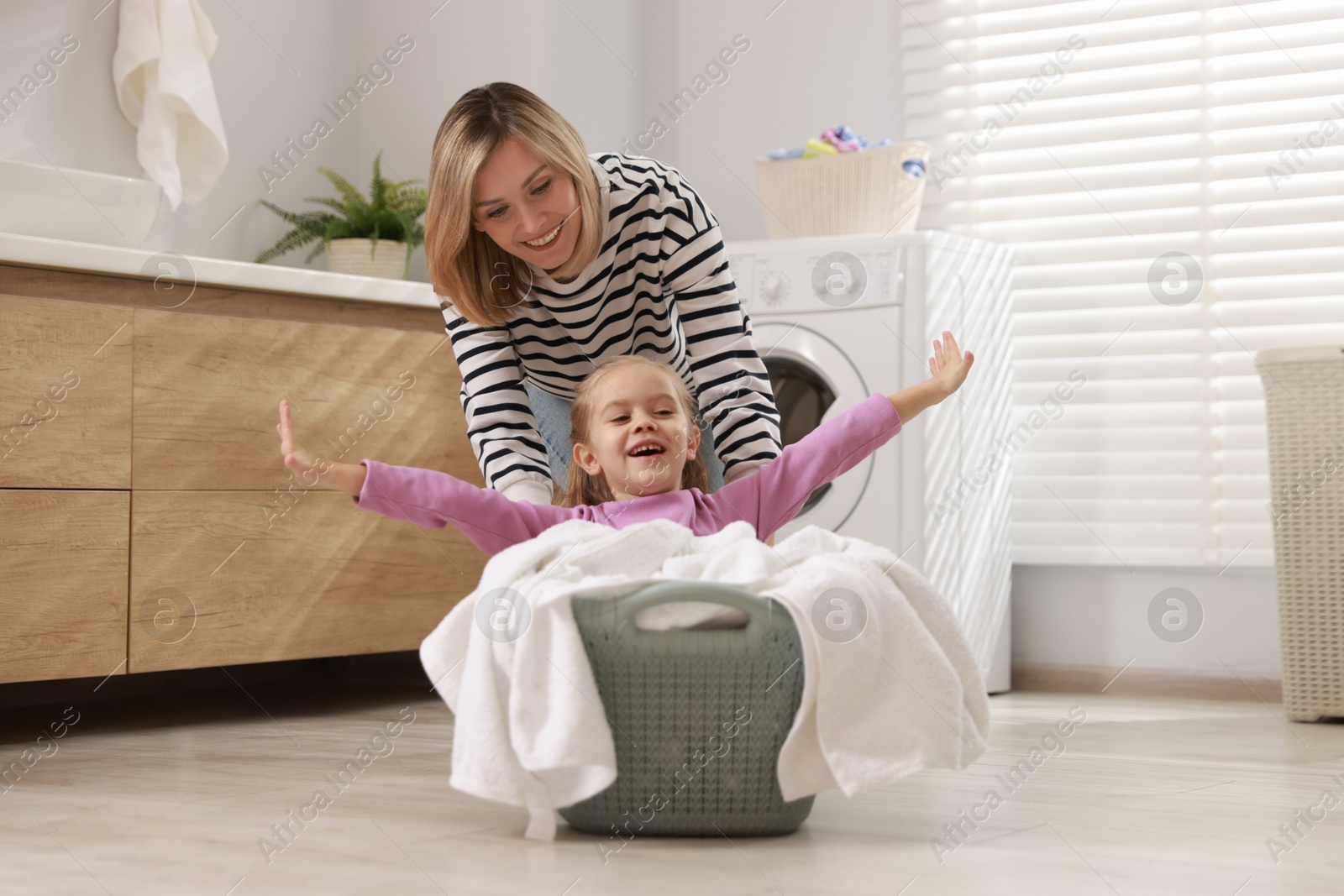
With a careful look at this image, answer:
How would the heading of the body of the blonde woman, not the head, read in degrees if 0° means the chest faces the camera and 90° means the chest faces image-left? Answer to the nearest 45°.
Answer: approximately 0°

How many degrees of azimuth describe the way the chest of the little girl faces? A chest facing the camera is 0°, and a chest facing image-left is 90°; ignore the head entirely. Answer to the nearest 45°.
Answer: approximately 0°

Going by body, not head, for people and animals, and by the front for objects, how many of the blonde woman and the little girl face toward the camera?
2

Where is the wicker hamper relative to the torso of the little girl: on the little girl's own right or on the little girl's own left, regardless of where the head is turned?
on the little girl's own left

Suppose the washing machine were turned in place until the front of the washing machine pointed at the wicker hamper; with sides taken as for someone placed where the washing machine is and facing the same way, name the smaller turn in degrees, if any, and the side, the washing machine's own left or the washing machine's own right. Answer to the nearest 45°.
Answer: approximately 135° to the washing machine's own left
